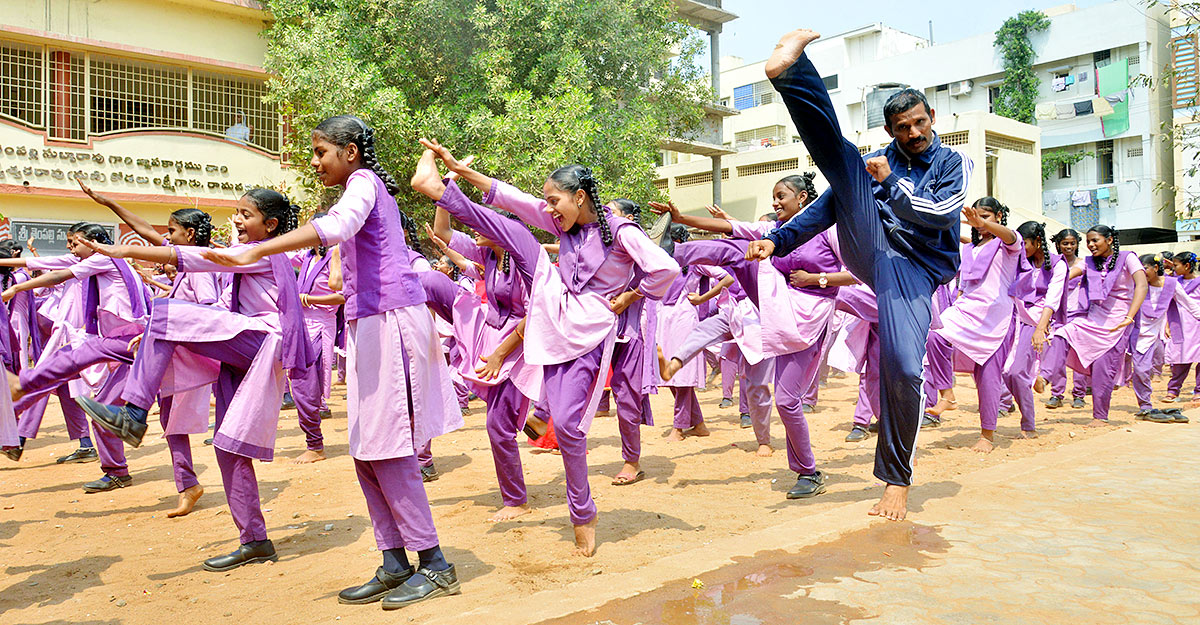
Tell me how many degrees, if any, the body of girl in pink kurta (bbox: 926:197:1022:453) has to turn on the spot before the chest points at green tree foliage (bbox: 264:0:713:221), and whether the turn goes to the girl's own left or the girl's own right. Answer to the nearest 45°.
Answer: approximately 90° to the girl's own right

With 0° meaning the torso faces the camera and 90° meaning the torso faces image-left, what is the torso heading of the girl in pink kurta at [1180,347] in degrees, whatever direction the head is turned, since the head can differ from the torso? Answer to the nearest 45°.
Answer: approximately 45°

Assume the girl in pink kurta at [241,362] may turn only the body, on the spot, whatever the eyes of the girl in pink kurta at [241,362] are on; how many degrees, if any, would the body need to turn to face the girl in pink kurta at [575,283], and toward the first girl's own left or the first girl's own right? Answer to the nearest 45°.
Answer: approximately 135° to the first girl's own left

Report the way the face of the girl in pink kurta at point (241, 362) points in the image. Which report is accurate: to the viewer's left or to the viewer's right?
to the viewer's left

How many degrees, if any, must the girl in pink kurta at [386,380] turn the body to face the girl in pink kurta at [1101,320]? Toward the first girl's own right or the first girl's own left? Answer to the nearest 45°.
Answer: approximately 135° to the first girl's own right

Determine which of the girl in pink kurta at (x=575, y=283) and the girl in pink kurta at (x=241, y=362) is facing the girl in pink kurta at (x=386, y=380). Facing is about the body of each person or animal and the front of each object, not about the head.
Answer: the girl in pink kurta at (x=575, y=283)

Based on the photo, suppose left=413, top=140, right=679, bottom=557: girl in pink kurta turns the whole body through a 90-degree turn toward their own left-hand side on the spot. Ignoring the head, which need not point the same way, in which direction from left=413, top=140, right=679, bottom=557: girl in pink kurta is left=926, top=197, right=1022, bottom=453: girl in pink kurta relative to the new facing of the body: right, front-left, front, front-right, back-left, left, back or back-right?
left

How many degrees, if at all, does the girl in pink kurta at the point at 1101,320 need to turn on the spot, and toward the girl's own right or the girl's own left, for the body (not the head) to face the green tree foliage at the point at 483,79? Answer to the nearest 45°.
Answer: approximately 45° to the girl's own right

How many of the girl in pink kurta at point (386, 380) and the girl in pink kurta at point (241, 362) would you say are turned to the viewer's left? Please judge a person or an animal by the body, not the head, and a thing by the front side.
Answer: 2

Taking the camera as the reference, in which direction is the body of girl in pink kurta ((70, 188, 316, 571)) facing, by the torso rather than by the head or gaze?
to the viewer's left
